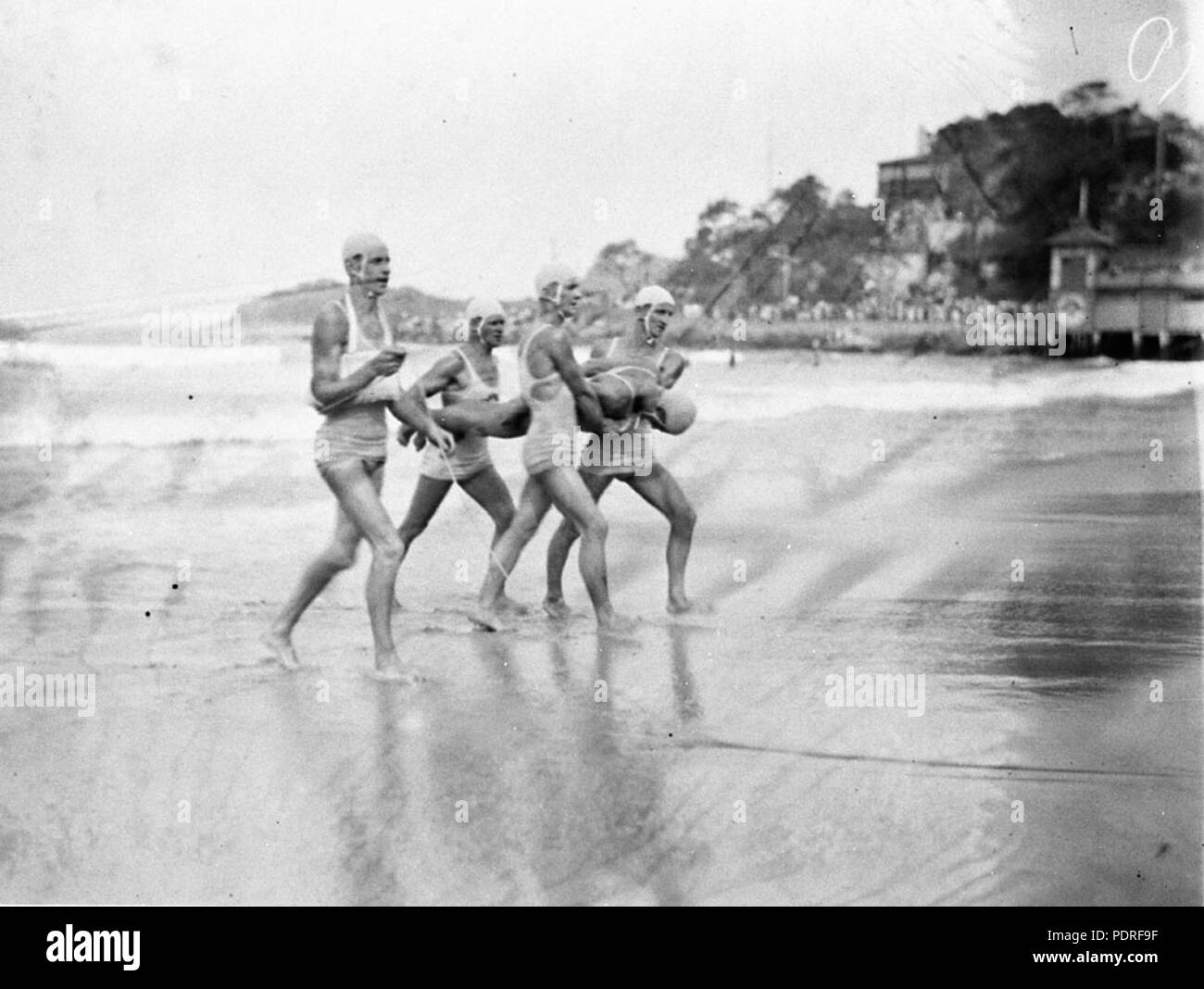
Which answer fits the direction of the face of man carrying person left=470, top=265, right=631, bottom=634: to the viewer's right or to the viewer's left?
to the viewer's right

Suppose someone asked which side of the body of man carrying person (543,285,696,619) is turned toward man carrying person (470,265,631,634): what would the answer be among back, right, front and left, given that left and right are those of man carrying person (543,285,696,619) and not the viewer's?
right
